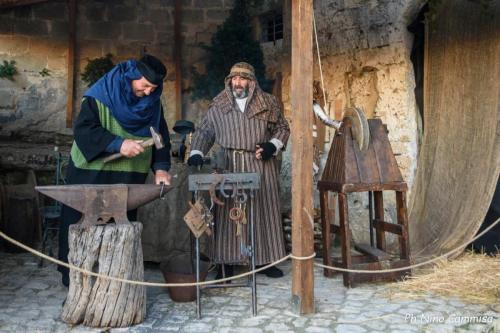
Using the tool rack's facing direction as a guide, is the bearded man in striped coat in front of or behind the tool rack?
behind

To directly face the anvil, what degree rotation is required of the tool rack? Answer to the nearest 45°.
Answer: approximately 90° to its right

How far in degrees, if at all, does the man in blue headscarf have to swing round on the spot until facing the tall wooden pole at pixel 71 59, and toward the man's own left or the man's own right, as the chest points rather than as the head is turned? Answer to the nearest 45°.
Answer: approximately 135° to the man's own left

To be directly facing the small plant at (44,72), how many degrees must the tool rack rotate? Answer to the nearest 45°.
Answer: approximately 135° to its right

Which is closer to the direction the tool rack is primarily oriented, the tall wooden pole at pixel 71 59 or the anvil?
the anvil

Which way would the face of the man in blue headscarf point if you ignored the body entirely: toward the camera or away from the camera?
toward the camera

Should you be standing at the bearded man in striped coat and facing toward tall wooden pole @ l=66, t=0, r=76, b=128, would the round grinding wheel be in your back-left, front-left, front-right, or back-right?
back-right

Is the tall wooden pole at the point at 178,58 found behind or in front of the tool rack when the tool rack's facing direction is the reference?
behind

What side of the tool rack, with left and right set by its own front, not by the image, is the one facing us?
front

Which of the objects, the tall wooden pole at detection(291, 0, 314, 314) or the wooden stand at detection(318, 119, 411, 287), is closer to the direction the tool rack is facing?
the tall wooden pole

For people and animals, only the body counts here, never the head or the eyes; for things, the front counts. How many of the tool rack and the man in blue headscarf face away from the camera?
0

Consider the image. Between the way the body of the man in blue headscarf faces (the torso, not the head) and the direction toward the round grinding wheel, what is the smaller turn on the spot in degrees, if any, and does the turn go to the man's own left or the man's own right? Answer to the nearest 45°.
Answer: approximately 45° to the man's own left

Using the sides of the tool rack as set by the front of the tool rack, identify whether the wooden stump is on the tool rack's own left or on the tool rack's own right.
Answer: on the tool rack's own right

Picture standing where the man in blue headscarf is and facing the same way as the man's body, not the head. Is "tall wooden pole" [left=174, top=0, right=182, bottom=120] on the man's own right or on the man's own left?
on the man's own left
